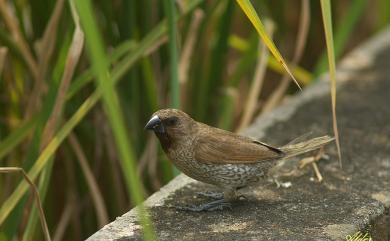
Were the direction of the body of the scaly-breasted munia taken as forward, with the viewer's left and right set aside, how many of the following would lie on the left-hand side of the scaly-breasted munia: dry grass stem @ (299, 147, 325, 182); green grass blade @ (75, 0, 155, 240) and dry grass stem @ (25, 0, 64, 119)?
1

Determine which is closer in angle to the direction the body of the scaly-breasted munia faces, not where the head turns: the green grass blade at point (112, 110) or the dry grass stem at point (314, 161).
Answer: the green grass blade

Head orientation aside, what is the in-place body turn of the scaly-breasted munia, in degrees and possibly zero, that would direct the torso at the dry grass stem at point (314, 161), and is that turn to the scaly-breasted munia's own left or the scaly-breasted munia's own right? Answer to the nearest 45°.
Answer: approximately 135° to the scaly-breasted munia's own right

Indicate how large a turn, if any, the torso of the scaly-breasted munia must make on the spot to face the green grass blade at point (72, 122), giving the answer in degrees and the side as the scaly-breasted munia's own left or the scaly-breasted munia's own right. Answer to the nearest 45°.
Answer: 0° — it already faces it

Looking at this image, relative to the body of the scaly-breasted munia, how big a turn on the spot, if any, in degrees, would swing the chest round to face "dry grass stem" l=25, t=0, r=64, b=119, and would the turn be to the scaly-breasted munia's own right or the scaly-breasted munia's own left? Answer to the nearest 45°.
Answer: approximately 45° to the scaly-breasted munia's own right

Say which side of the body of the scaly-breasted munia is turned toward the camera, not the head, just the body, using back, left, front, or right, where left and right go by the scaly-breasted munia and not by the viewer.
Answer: left
